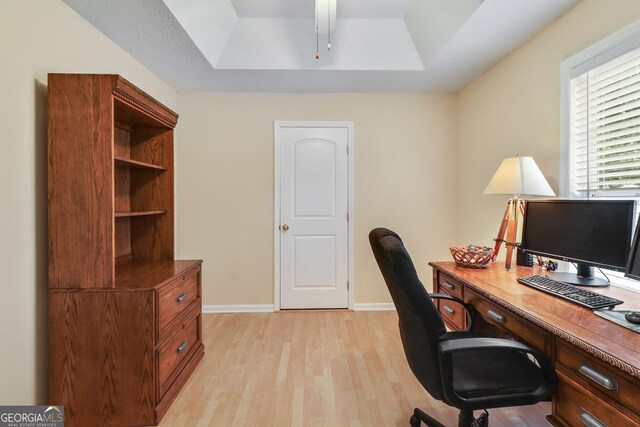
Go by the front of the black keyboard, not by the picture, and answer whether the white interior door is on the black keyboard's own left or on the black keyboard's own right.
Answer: on the black keyboard's own right

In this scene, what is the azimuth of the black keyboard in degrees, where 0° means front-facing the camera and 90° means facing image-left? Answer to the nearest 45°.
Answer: approximately 45°

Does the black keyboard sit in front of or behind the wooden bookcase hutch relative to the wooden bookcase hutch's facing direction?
in front

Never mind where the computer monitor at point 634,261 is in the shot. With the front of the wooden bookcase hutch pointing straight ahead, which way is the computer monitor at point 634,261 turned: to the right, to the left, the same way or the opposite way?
the opposite way

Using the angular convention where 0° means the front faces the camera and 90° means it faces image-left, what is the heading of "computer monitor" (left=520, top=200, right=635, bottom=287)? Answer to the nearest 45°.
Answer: approximately 45°

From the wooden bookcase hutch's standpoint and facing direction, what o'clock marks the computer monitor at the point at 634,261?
The computer monitor is roughly at 12 o'clock from the wooden bookcase hutch.

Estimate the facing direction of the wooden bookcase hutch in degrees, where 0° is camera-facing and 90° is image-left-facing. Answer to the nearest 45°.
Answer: approximately 315°
